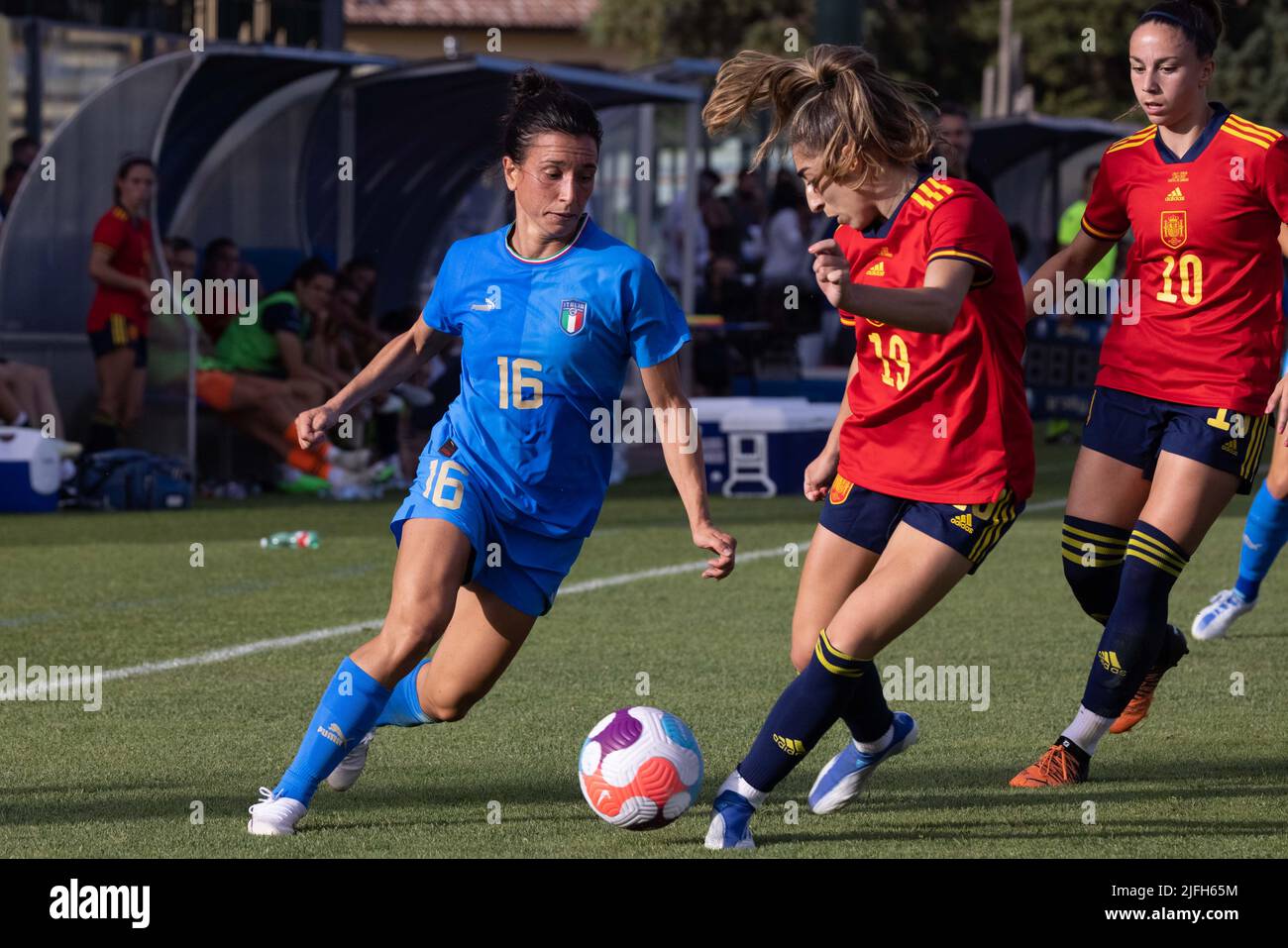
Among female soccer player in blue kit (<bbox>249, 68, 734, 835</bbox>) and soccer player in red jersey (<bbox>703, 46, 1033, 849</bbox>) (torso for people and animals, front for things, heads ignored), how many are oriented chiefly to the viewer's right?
0

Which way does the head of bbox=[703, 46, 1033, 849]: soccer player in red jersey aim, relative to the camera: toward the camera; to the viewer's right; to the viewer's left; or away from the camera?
to the viewer's left

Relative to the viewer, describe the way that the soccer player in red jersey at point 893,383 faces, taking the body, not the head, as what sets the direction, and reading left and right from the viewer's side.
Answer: facing the viewer and to the left of the viewer

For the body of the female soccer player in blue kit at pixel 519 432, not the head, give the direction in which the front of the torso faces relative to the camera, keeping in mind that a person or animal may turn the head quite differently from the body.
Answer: toward the camera

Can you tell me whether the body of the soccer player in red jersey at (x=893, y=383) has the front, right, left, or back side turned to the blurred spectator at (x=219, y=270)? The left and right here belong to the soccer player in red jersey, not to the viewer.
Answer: right

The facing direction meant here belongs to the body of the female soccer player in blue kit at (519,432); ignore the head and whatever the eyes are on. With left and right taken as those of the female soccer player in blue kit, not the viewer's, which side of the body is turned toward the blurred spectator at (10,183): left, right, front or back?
back

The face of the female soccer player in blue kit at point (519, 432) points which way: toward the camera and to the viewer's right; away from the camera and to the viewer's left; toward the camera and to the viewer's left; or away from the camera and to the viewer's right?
toward the camera and to the viewer's right

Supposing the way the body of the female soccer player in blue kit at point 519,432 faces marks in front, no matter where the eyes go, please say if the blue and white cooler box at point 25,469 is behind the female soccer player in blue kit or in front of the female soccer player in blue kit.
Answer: behind

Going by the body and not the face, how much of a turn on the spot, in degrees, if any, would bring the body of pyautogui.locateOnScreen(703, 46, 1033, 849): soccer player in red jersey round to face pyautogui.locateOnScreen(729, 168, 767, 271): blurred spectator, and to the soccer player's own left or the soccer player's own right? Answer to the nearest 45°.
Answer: approximately 135° to the soccer player's own right

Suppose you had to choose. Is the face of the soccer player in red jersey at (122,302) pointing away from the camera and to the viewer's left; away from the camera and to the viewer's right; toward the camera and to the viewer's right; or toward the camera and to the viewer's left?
toward the camera and to the viewer's right

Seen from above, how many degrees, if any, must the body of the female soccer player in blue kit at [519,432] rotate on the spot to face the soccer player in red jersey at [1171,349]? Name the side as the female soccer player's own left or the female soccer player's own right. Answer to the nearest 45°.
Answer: approximately 90° to the female soccer player's own left

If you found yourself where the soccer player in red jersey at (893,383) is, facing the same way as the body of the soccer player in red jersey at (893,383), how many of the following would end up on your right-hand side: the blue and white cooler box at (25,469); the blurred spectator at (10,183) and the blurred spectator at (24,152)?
3

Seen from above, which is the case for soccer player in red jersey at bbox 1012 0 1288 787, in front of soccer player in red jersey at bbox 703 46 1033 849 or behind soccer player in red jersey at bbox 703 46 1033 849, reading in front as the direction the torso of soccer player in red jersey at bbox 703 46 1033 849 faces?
behind

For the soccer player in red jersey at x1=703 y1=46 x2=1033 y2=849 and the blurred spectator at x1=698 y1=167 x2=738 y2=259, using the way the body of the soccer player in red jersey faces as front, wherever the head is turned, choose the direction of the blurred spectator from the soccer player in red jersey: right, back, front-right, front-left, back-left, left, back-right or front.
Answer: back-right

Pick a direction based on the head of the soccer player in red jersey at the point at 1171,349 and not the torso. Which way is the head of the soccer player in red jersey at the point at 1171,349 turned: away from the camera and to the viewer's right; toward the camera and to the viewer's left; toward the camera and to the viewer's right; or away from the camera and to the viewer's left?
toward the camera and to the viewer's left
